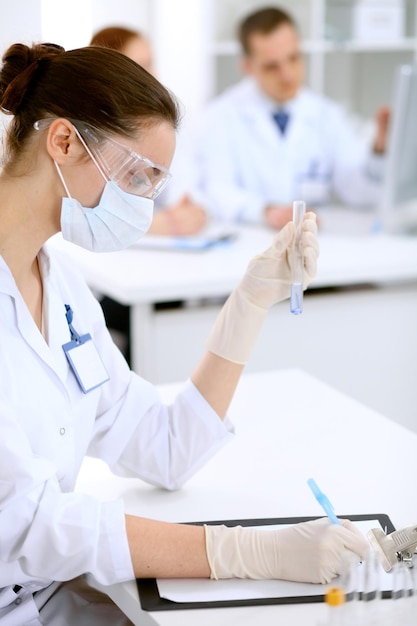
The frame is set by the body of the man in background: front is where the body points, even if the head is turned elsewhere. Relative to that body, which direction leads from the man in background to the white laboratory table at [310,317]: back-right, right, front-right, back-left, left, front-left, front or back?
front-right

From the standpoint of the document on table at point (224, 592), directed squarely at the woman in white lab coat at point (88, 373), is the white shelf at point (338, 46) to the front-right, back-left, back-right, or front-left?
front-right

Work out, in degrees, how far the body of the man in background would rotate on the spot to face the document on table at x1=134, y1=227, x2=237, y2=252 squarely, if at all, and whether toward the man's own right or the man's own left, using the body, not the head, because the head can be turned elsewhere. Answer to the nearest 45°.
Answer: approximately 45° to the man's own right

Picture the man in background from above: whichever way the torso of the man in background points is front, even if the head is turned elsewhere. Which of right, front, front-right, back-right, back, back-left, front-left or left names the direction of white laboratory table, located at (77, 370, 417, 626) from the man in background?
front-right

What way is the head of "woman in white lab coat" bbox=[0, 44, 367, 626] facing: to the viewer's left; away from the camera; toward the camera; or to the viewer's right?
to the viewer's right

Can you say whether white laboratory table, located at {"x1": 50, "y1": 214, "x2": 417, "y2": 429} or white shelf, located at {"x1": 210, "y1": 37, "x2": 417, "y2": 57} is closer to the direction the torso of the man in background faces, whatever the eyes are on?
the white laboratory table

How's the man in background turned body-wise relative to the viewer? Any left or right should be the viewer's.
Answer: facing the viewer and to the right of the viewer
